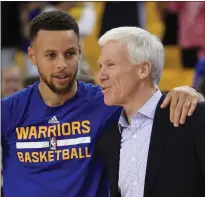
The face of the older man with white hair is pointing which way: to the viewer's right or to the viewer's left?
to the viewer's left

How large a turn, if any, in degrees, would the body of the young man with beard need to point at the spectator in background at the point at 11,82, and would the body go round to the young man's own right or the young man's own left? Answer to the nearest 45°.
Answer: approximately 180°

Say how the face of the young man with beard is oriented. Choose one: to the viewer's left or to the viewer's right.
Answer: to the viewer's right

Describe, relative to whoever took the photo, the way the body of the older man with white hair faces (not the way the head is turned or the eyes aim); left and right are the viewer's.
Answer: facing the viewer and to the left of the viewer

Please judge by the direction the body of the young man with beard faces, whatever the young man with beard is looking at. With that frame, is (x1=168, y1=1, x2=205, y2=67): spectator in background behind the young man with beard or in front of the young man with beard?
behind

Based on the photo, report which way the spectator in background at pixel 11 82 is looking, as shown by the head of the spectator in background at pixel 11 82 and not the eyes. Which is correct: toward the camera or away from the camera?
toward the camera

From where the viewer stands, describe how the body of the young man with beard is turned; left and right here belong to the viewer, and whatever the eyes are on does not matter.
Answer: facing the viewer

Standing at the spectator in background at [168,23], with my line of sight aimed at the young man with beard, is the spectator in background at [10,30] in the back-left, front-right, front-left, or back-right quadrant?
front-right

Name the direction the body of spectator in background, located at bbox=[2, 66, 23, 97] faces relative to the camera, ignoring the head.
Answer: toward the camera

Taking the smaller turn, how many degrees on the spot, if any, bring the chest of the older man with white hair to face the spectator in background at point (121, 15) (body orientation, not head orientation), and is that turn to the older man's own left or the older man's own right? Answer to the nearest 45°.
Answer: approximately 135° to the older man's own right
